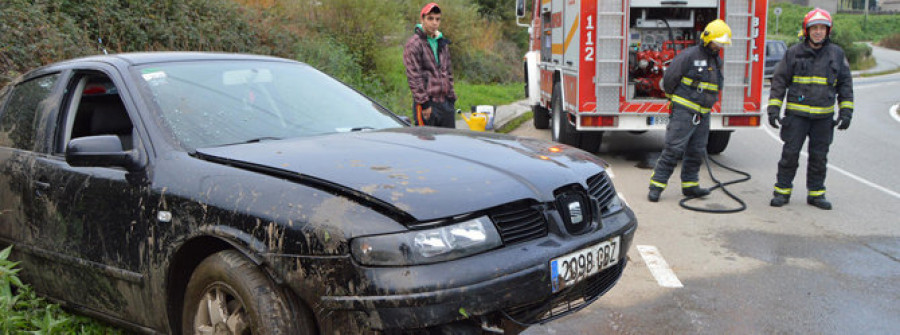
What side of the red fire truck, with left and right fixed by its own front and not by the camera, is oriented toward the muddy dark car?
back

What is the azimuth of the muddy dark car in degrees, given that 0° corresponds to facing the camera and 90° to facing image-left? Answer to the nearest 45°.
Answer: approximately 315°

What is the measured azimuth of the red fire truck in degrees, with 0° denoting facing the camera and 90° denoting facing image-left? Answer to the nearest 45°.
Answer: approximately 180°

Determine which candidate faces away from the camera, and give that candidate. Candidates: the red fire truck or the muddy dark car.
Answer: the red fire truck

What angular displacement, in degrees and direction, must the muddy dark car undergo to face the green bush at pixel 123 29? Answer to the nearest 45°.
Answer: approximately 135° to its left

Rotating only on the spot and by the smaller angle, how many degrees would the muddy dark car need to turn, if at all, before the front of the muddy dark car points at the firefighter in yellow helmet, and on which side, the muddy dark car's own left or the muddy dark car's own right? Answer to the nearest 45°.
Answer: approximately 90° to the muddy dark car's own left

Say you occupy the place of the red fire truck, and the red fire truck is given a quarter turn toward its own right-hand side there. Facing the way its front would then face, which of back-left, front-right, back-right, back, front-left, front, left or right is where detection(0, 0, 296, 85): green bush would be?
back

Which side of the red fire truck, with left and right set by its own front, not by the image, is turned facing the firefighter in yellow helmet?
back

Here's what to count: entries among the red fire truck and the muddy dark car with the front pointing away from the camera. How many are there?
1

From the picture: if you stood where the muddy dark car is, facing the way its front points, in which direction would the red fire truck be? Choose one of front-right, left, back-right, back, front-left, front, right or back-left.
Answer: left
